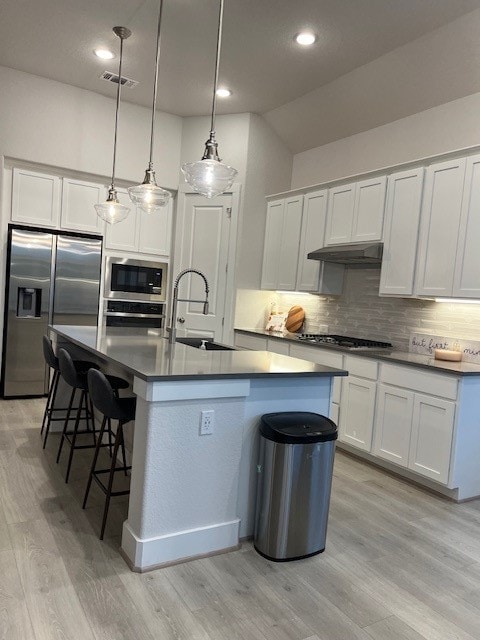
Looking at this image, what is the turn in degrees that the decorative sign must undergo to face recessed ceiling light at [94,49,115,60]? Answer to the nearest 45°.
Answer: approximately 45° to its right

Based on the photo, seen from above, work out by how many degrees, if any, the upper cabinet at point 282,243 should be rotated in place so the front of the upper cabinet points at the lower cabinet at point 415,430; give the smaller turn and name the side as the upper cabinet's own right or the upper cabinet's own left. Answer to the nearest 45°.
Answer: approximately 90° to the upper cabinet's own left

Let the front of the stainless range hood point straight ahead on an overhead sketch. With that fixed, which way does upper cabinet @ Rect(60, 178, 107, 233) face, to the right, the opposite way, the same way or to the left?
to the left

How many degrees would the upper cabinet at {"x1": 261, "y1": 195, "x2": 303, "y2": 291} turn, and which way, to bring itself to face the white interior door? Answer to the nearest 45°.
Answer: approximately 45° to its right

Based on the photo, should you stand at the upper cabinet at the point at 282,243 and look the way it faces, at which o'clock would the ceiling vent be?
The ceiling vent is roughly at 1 o'clock from the upper cabinet.

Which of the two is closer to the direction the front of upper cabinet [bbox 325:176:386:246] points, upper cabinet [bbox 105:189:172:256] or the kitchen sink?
the kitchen sink

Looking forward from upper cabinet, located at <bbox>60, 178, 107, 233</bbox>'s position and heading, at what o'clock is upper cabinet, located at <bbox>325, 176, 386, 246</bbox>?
upper cabinet, located at <bbox>325, 176, 386, 246</bbox> is roughly at 10 o'clock from upper cabinet, located at <bbox>60, 178, 107, 233</bbox>.

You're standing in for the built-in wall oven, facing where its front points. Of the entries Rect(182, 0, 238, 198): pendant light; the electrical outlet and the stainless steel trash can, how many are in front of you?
3
